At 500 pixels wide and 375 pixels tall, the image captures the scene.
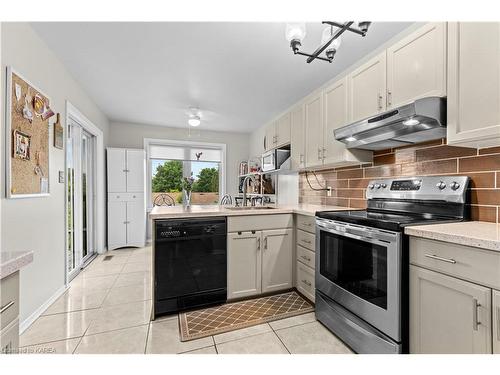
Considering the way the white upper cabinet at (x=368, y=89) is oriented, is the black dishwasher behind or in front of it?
in front

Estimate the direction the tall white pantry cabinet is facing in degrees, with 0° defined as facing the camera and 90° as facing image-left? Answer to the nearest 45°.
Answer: approximately 0°

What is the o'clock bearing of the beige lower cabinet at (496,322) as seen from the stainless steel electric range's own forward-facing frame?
The beige lower cabinet is roughly at 9 o'clock from the stainless steel electric range.

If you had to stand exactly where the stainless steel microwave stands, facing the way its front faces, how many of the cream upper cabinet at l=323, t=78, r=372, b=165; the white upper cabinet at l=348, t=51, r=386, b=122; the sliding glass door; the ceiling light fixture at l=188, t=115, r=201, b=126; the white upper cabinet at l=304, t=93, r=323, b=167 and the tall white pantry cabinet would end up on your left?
3

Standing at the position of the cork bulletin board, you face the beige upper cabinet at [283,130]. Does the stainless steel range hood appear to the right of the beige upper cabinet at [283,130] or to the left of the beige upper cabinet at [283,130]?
right

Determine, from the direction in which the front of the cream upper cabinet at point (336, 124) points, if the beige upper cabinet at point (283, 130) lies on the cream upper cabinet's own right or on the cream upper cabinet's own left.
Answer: on the cream upper cabinet's own right

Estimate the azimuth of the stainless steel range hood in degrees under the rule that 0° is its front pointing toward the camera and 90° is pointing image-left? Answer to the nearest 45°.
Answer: approximately 45°

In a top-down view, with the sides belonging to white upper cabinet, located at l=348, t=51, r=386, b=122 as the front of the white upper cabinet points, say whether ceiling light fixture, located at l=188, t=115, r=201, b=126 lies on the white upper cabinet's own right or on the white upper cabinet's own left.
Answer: on the white upper cabinet's own right

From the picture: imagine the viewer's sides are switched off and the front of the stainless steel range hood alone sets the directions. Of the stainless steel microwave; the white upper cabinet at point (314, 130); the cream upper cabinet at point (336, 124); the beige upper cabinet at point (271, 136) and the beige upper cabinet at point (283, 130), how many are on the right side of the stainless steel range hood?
5

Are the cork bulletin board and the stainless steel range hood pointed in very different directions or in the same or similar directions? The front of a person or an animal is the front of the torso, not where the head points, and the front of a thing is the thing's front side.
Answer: very different directions

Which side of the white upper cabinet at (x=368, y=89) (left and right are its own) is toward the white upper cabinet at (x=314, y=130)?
right

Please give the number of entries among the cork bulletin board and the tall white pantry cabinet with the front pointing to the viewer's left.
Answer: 0

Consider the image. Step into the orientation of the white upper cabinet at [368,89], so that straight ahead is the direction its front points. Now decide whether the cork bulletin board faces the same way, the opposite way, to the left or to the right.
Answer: the opposite way
